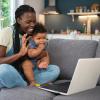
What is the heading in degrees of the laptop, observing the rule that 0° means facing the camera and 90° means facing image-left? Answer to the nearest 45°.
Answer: approximately 135°

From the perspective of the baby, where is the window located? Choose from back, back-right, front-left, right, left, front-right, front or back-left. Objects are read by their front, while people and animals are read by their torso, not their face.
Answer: back-left

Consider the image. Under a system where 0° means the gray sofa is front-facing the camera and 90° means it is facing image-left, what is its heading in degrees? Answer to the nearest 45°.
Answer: approximately 0°

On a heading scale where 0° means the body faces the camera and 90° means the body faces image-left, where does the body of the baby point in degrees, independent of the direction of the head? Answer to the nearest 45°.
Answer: approximately 315°

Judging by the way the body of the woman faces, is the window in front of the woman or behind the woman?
behind

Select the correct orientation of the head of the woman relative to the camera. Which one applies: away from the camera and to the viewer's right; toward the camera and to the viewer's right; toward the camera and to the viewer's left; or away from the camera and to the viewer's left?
toward the camera and to the viewer's right

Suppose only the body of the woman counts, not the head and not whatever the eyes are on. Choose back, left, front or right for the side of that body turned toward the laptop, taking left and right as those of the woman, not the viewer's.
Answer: front

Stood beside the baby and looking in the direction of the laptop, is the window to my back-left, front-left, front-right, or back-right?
back-left

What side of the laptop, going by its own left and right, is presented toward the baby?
front

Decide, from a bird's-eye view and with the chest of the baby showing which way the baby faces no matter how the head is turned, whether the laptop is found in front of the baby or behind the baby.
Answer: in front
